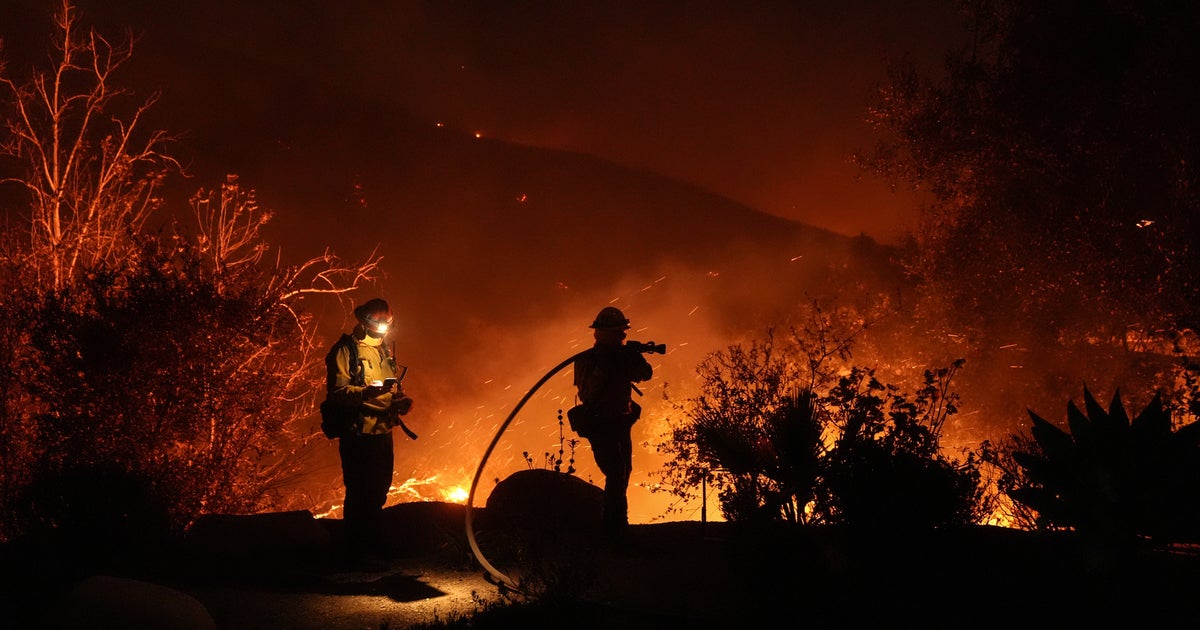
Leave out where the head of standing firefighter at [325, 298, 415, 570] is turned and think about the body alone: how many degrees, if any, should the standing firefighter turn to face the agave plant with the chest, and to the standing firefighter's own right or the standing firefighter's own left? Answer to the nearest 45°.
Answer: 0° — they already face it

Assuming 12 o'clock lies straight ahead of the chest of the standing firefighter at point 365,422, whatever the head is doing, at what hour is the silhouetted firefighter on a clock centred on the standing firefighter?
The silhouetted firefighter is roughly at 11 o'clock from the standing firefighter.

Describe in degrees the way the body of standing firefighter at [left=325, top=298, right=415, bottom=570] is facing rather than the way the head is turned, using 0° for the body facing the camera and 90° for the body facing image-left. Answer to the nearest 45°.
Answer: approximately 315°

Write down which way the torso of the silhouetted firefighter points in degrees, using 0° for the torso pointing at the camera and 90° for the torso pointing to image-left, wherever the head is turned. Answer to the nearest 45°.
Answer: approximately 225°

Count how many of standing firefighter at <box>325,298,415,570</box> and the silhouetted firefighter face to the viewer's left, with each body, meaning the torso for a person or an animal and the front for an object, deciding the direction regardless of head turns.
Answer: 0

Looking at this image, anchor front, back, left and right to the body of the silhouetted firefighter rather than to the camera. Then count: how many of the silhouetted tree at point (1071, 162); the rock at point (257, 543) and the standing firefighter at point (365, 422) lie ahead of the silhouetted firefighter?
1

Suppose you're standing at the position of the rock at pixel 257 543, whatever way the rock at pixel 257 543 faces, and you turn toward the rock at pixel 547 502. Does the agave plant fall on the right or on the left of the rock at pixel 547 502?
right

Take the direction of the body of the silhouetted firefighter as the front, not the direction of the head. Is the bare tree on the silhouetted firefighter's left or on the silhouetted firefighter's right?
on the silhouetted firefighter's left

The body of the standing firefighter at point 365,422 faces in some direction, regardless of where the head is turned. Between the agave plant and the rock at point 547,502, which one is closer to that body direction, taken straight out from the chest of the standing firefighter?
the agave plant

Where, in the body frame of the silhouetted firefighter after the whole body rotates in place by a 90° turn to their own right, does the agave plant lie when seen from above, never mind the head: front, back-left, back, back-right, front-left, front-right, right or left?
left

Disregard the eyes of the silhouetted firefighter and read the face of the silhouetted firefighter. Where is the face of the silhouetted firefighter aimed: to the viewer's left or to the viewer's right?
to the viewer's right

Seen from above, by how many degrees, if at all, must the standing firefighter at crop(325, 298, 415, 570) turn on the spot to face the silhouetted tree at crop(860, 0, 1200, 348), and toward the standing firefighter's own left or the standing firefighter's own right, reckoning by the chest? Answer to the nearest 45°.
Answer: approximately 45° to the standing firefighter's own left

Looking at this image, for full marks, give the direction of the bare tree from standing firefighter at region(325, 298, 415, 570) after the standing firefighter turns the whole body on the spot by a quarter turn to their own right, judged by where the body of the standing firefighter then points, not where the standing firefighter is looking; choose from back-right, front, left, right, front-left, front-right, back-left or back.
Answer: right

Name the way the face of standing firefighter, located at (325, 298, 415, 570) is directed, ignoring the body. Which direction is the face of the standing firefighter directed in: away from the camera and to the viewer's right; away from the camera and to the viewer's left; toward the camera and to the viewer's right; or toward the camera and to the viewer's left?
toward the camera and to the viewer's right
